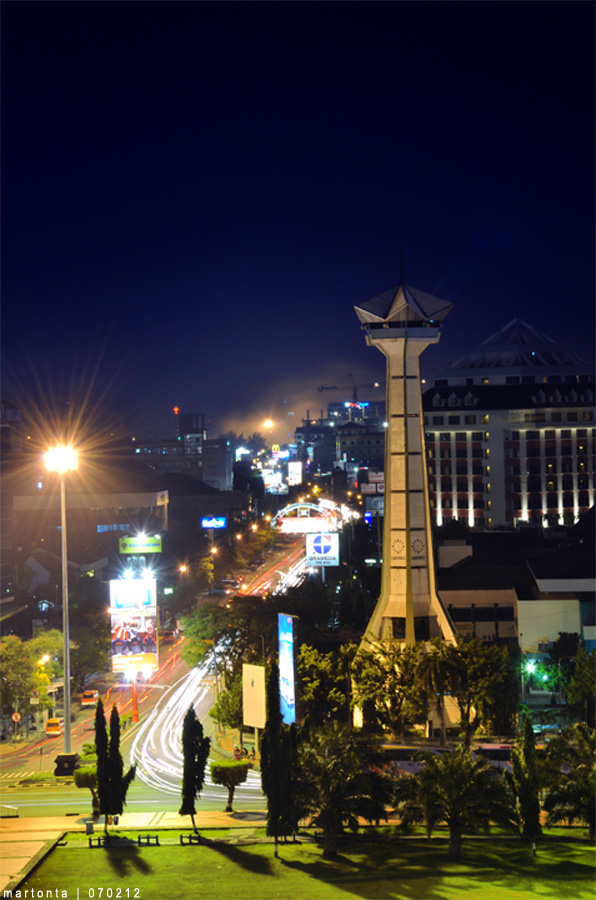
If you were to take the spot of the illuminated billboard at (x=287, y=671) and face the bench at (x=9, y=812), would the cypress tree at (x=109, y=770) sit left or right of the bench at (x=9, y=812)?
left

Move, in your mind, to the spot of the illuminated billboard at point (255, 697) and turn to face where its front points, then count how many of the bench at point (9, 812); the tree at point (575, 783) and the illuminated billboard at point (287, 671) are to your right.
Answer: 1

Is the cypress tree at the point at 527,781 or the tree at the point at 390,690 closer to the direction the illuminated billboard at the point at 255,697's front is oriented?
the cypress tree

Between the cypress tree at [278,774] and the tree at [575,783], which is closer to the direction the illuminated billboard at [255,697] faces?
the cypress tree

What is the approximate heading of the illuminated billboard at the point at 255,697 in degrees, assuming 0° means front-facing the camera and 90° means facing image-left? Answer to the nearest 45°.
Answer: approximately 0°
